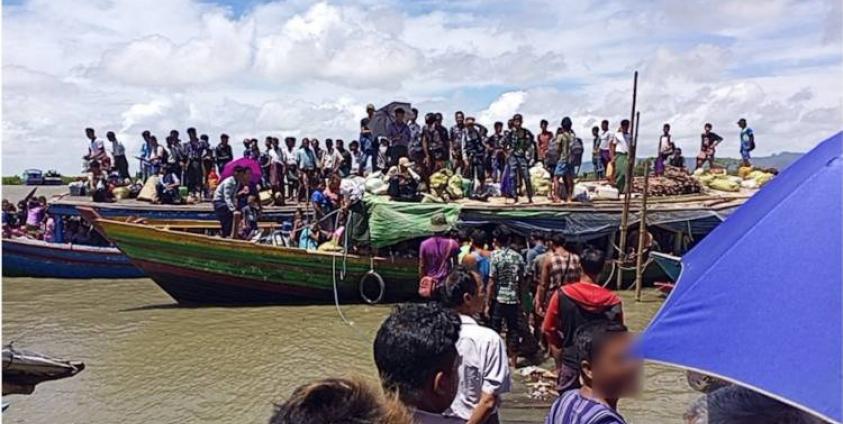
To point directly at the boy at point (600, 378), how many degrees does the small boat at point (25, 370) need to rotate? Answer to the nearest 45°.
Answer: approximately 45° to its right

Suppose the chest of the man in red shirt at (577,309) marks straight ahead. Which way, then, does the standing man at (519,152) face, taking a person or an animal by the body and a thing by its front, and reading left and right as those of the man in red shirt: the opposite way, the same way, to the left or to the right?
the opposite way

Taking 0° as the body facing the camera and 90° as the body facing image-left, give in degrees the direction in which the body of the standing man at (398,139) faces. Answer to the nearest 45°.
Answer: approximately 0°

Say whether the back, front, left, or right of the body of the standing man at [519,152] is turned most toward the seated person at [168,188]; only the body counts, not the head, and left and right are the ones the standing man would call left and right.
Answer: right

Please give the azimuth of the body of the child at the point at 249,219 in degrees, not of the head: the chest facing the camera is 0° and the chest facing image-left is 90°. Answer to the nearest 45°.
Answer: approximately 315°

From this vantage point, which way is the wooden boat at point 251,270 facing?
to the viewer's left

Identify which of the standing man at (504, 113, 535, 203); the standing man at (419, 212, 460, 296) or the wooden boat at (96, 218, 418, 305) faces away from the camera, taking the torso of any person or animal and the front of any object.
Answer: the standing man at (419, 212, 460, 296)

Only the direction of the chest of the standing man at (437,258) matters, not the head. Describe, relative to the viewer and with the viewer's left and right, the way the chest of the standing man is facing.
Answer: facing away from the viewer

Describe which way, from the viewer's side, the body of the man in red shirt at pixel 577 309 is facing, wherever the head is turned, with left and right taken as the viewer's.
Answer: facing away from the viewer

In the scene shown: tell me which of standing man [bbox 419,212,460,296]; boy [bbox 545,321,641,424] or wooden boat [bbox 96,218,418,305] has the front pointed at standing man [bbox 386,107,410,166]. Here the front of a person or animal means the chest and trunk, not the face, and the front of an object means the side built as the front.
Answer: standing man [bbox 419,212,460,296]
